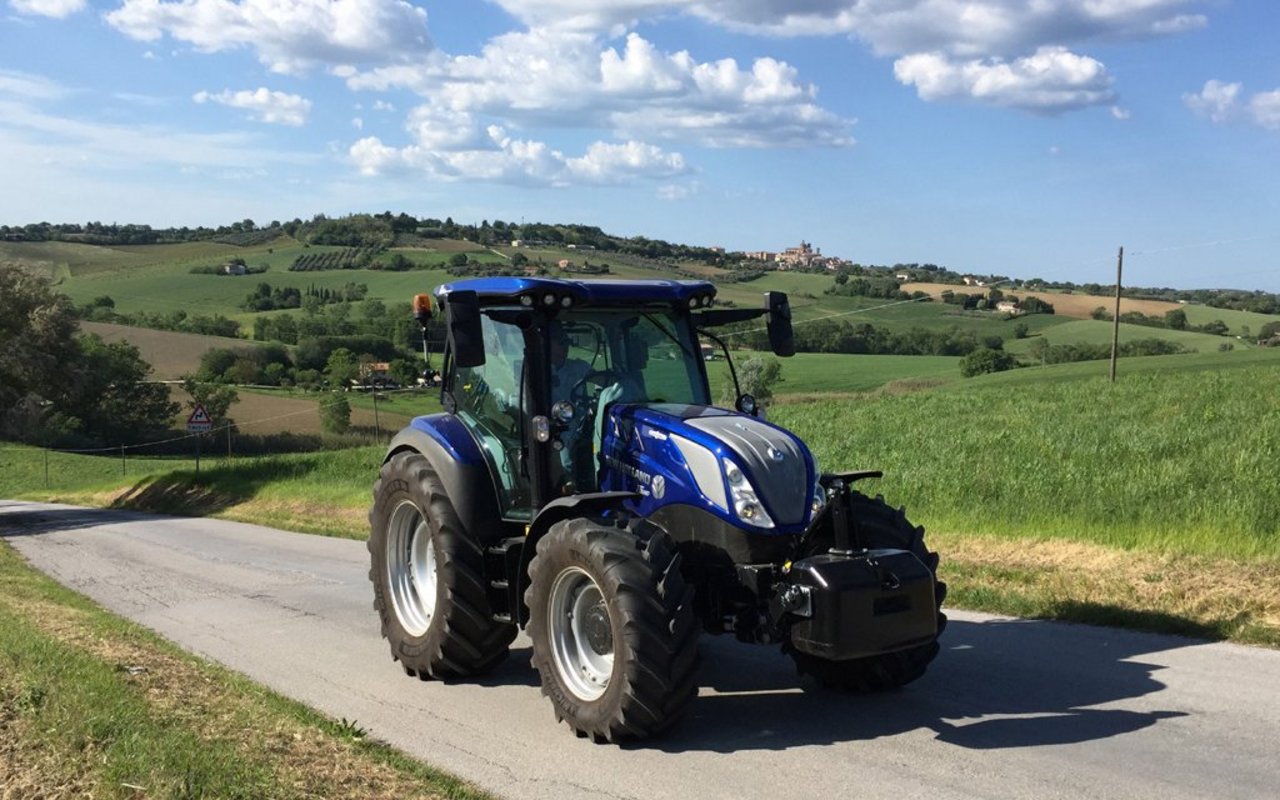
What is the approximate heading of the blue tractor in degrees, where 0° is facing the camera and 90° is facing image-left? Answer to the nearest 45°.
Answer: approximately 315°

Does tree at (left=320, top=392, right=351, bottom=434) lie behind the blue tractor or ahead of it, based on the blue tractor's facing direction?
behind

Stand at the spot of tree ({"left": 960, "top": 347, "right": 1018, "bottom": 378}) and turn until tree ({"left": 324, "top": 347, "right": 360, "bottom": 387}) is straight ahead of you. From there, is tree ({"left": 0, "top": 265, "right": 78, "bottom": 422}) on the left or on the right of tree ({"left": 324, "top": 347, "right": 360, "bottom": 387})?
left

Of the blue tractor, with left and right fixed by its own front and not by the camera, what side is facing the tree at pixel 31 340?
back

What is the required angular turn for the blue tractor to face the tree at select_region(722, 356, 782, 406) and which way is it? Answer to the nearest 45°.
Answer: approximately 135° to its left

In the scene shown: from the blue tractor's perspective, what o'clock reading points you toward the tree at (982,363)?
The tree is roughly at 8 o'clock from the blue tractor.

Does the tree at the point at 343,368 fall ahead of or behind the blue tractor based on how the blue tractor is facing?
behind
